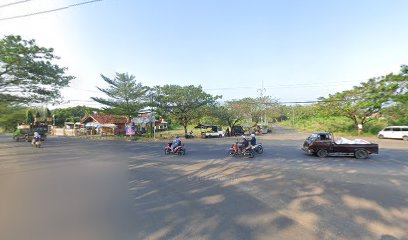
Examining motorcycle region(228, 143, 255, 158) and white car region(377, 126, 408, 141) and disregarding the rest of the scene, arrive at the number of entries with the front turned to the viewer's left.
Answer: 2

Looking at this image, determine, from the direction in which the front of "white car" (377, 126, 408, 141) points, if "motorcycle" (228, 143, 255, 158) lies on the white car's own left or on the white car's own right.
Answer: on the white car's own left

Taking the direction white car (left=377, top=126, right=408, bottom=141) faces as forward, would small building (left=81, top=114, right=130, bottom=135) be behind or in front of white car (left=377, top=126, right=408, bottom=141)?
in front

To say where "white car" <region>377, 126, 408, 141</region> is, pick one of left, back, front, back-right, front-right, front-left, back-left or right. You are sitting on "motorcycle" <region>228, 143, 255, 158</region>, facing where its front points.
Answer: back-right

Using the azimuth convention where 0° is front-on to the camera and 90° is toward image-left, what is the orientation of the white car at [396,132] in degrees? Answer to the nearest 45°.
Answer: approximately 90°

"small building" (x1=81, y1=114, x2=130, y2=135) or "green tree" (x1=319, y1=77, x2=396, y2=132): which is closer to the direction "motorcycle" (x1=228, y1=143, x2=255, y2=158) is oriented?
the small building

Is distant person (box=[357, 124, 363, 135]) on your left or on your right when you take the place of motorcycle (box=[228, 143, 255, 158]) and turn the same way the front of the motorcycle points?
on your right

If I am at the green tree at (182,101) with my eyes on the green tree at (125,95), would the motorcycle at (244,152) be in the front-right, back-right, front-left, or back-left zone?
back-left

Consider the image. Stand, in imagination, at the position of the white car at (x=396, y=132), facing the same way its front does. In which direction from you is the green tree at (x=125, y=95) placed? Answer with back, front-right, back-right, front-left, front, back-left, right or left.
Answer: front-left

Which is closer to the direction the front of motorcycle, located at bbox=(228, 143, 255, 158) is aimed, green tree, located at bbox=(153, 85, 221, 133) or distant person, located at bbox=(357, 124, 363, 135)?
the green tree

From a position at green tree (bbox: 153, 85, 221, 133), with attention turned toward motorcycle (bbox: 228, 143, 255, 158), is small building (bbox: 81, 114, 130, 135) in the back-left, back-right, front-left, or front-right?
back-right

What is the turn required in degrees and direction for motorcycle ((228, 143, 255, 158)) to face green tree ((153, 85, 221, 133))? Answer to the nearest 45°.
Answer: approximately 45° to its right

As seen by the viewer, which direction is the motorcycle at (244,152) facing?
to the viewer's left

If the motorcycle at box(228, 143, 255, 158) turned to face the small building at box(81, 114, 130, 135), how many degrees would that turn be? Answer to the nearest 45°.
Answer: approximately 45° to its right
